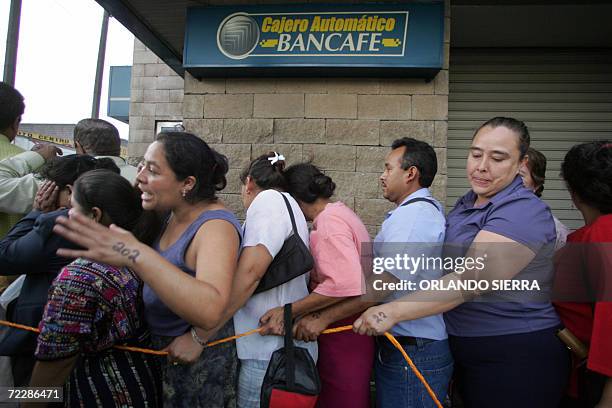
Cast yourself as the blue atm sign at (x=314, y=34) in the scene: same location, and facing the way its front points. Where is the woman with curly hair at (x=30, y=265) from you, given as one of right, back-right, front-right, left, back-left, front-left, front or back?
front-right

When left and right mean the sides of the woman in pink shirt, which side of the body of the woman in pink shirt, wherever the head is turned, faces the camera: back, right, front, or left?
left

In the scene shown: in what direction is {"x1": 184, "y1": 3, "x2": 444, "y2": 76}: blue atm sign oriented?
toward the camera

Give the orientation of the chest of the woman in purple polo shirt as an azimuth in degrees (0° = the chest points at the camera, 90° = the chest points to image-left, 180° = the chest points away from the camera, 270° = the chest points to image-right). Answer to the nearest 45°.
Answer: approximately 45°

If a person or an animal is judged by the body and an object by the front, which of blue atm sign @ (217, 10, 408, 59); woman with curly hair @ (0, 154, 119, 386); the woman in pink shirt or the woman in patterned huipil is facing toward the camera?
the blue atm sign

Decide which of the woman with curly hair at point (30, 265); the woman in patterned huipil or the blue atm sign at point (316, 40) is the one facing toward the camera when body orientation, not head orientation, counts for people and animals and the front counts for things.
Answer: the blue atm sign
